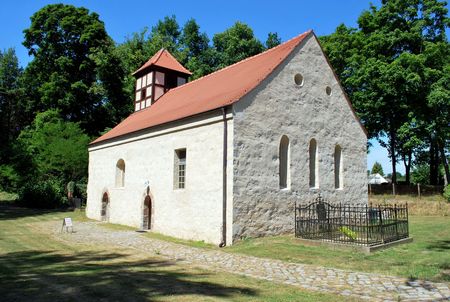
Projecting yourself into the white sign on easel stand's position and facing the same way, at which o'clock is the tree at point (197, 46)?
The tree is roughly at 7 o'clock from the white sign on easel stand.

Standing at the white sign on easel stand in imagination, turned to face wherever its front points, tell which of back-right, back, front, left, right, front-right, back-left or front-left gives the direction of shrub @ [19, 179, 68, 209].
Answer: back

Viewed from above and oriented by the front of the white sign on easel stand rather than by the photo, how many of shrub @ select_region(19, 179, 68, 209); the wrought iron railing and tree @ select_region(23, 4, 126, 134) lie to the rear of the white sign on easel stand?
2

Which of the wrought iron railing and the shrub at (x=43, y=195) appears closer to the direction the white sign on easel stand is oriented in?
the wrought iron railing

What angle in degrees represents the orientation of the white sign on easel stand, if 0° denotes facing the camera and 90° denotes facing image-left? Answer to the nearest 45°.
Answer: approximately 0°

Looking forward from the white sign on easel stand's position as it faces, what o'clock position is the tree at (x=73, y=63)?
The tree is roughly at 6 o'clock from the white sign on easel stand.

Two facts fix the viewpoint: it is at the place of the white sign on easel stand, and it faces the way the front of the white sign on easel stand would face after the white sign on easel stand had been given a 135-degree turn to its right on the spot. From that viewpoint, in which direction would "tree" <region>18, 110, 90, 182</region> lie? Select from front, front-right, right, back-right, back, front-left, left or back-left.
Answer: front-right

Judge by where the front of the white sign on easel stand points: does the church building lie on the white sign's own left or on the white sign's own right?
on the white sign's own left

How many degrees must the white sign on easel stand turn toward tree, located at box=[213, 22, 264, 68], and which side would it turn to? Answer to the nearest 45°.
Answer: approximately 135° to its left

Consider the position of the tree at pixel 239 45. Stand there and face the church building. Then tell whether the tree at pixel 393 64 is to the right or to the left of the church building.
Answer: left

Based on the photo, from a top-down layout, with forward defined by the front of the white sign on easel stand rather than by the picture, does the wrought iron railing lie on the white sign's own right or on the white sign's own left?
on the white sign's own left
